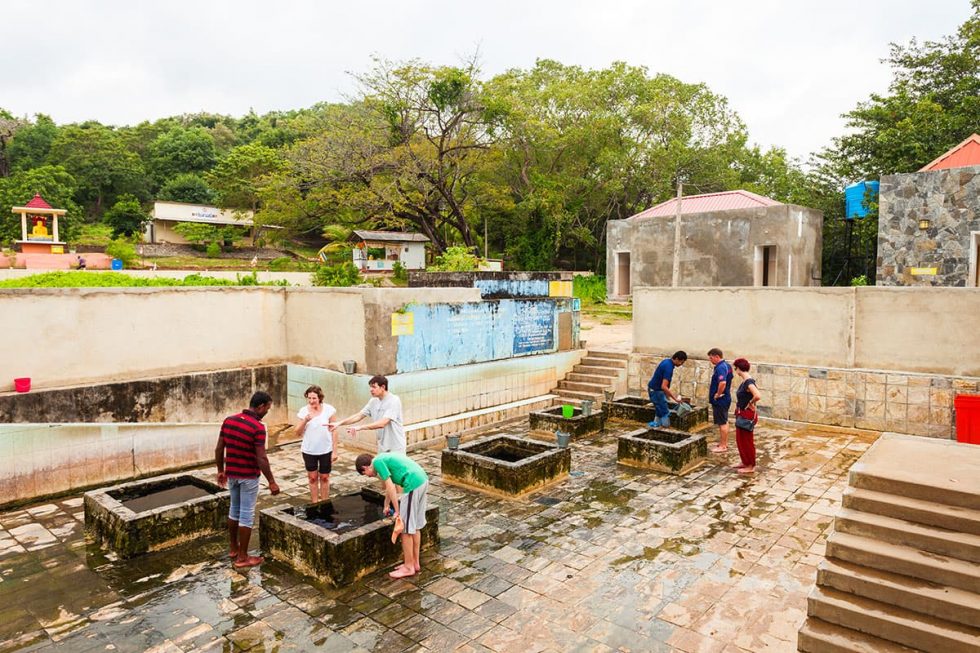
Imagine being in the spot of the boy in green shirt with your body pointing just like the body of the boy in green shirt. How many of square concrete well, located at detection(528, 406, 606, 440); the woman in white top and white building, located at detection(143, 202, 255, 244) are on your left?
0

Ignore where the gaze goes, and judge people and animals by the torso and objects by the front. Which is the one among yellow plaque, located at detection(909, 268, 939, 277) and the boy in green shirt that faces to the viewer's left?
the boy in green shirt

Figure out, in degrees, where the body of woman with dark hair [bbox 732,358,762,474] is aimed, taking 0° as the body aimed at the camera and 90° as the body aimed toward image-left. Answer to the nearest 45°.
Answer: approximately 90°

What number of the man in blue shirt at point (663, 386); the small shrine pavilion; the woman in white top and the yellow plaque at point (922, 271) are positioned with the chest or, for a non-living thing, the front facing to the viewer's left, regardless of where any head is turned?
0

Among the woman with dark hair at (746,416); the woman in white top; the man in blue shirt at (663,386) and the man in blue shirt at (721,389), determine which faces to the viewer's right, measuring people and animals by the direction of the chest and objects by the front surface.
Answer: the man in blue shirt at (663,386)

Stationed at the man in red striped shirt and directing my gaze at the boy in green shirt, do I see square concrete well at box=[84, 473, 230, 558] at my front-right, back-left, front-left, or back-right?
back-left

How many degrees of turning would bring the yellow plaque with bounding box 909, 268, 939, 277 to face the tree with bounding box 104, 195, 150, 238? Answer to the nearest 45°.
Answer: approximately 90° to its right

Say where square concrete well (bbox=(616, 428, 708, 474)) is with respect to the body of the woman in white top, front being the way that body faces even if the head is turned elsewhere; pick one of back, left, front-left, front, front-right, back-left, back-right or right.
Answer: left

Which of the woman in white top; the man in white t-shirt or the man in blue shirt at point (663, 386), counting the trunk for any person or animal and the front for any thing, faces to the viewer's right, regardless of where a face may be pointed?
the man in blue shirt

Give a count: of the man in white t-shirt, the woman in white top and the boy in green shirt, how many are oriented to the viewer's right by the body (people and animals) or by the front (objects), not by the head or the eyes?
0

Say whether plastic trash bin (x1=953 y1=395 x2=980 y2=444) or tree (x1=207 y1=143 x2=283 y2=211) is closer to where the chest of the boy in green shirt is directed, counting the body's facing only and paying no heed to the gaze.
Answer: the tree

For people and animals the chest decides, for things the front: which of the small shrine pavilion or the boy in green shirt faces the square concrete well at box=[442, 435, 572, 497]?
the small shrine pavilion

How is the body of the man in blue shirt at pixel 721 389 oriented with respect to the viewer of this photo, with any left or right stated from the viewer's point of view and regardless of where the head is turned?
facing to the left of the viewer

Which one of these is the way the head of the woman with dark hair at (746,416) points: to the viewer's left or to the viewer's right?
to the viewer's left

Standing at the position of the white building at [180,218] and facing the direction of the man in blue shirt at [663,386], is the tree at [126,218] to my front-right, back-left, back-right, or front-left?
back-right

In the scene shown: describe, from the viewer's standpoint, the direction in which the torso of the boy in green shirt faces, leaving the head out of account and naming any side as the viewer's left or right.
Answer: facing to the left of the viewer

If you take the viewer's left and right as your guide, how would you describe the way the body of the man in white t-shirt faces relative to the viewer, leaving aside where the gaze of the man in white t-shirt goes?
facing the viewer and to the left of the viewer
